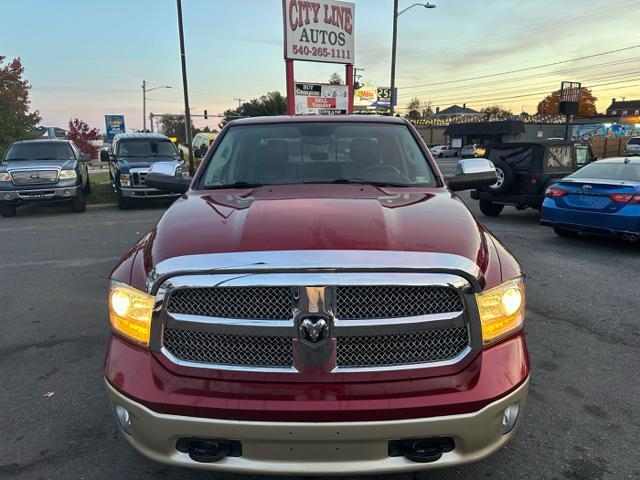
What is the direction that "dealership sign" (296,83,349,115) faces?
toward the camera

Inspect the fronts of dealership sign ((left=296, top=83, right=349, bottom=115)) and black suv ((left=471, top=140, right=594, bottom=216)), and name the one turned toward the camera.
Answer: the dealership sign

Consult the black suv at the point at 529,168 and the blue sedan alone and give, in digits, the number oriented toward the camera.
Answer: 0

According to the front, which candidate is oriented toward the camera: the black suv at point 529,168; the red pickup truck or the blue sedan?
the red pickup truck

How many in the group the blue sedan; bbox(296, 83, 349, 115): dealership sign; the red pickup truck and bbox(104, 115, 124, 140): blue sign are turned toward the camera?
3

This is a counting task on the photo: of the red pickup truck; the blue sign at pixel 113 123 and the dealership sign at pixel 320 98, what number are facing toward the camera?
3

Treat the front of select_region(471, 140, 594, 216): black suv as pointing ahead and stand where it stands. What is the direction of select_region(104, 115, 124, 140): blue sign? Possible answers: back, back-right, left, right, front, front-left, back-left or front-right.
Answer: left

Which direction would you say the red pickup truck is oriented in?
toward the camera

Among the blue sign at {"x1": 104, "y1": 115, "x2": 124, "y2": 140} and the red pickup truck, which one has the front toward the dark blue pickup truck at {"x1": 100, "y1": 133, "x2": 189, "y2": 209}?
the blue sign

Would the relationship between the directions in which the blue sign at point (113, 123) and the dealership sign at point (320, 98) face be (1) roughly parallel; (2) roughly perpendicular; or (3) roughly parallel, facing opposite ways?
roughly parallel

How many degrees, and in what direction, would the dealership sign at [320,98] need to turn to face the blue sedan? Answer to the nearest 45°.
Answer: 0° — it already faces it

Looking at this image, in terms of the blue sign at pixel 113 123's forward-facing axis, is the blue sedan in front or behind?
in front

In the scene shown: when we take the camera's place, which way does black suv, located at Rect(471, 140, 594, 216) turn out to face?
facing away from the viewer and to the right of the viewer

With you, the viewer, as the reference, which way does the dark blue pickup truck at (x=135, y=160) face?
facing the viewer and to the right of the viewer

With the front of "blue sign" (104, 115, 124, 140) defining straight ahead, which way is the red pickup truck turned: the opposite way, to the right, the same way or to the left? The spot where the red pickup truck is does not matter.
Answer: the same way
